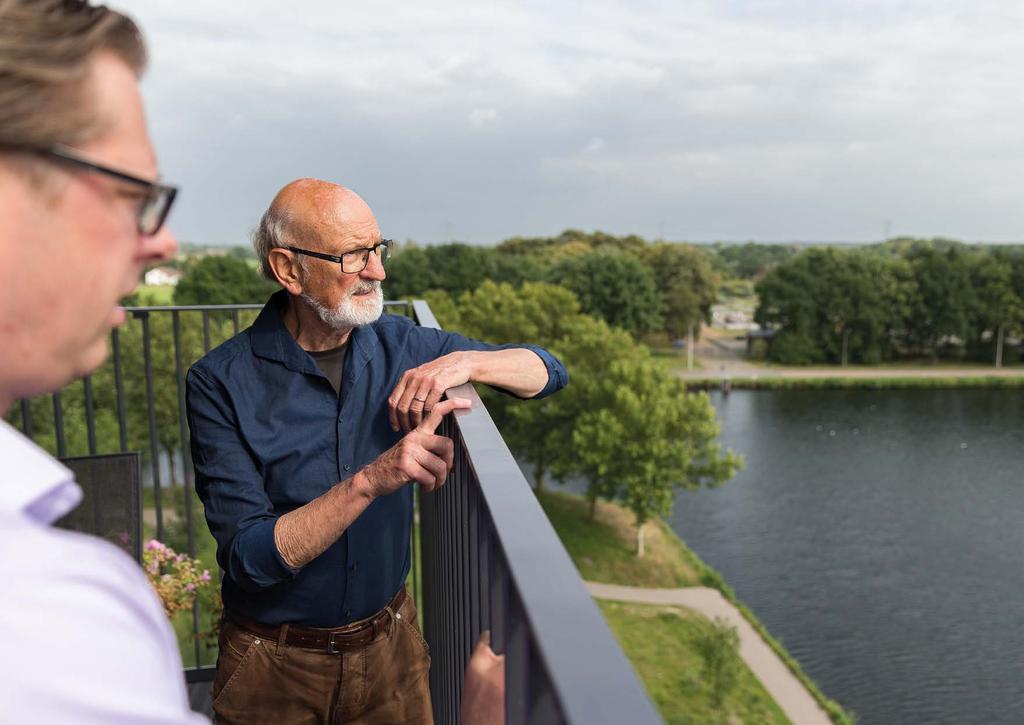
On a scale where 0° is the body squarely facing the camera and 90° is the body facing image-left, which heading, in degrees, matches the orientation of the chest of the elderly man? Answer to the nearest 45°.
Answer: approximately 315°

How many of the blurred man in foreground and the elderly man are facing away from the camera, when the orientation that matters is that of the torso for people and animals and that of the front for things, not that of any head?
0

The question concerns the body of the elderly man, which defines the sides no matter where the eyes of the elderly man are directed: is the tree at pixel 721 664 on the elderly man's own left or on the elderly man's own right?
on the elderly man's own left

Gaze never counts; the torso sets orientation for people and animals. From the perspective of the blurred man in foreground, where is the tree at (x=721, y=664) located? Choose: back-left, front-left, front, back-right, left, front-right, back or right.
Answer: front-left

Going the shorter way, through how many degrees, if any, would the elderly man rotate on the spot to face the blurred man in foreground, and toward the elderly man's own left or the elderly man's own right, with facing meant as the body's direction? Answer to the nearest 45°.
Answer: approximately 45° to the elderly man's own right

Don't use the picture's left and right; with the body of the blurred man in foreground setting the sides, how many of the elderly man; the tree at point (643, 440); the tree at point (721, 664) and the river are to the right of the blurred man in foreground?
0

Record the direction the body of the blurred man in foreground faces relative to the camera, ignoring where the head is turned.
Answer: to the viewer's right

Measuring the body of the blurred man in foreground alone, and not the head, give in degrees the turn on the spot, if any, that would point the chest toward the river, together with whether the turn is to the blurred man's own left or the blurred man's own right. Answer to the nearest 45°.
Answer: approximately 45° to the blurred man's own left

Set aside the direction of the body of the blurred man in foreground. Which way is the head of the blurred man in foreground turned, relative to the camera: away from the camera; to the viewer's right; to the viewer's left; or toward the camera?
to the viewer's right

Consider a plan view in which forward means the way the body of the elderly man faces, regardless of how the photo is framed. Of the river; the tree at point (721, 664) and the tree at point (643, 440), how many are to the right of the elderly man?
0
